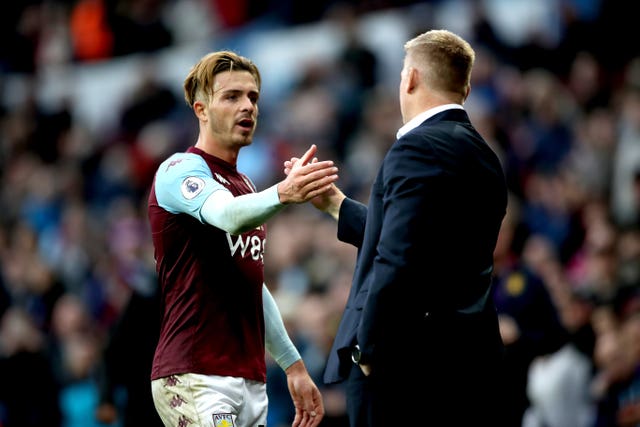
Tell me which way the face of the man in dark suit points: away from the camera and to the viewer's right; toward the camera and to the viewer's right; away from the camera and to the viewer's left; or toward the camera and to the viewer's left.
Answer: away from the camera and to the viewer's left

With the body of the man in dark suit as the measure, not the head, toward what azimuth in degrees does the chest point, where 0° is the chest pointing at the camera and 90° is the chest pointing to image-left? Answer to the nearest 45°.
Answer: approximately 135°

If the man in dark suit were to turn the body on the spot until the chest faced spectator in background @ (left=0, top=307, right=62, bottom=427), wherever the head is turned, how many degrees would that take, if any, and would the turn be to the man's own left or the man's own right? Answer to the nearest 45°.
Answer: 0° — they already face them
